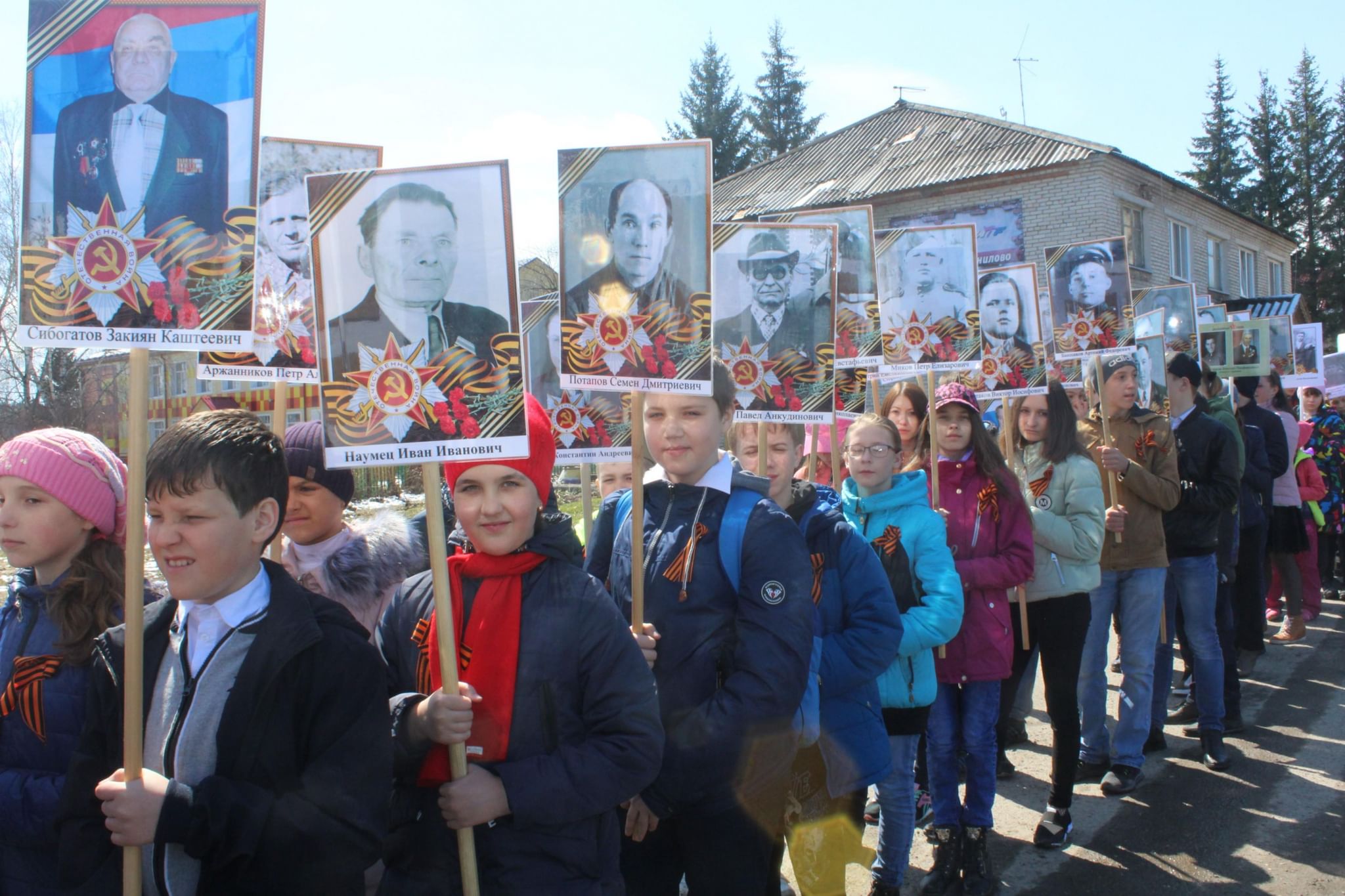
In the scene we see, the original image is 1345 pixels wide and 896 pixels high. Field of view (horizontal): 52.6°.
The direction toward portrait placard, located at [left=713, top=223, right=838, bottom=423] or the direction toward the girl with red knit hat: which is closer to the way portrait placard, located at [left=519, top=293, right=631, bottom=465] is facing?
the girl with red knit hat

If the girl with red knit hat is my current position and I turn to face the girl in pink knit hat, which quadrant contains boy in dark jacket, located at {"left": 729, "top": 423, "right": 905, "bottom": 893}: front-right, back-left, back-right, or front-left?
back-right

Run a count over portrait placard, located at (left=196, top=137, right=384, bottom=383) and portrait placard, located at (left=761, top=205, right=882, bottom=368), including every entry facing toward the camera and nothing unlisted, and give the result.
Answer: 2

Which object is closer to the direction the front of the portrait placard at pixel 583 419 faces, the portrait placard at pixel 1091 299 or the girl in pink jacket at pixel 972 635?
the girl in pink jacket

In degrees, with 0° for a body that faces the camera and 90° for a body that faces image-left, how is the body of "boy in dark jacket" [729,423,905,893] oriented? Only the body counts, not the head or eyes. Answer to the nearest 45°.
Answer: approximately 45°

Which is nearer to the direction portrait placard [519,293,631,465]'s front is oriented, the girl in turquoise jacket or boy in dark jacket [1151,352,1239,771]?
the girl in turquoise jacket

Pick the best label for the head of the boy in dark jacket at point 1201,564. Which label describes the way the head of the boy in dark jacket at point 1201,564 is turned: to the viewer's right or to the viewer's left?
to the viewer's left
